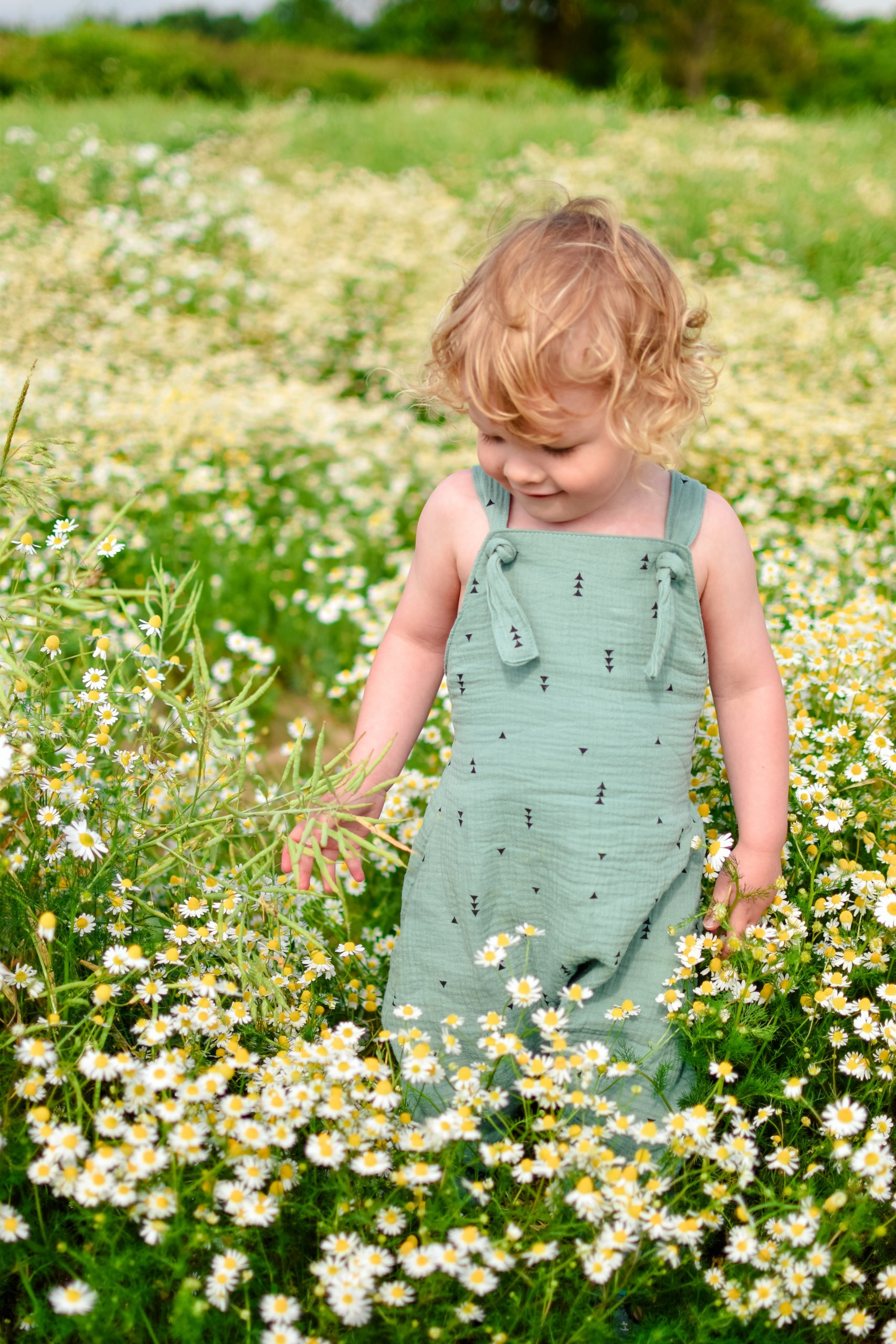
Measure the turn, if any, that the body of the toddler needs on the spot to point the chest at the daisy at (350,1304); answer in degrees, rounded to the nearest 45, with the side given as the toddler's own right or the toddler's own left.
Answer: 0° — they already face it

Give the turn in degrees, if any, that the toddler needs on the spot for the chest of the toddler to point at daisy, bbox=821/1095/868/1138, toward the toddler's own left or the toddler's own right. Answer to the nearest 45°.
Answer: approximately 45° to the toddler's own left

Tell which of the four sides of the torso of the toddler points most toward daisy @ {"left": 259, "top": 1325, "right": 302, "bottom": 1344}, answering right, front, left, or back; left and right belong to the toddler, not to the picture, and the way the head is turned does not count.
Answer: front

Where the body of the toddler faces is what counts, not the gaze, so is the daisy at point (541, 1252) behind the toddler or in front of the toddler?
in front

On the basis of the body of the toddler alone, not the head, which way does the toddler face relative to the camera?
toward the camera

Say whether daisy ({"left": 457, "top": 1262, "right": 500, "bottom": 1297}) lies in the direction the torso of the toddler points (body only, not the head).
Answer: yes

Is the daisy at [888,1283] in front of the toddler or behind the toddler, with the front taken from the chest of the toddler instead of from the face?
in front

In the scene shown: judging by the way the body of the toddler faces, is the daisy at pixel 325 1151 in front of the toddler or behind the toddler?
in front
